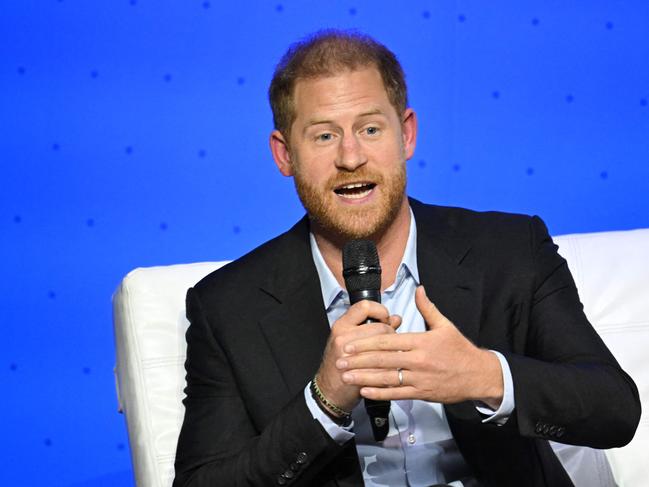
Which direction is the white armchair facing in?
toward the camera

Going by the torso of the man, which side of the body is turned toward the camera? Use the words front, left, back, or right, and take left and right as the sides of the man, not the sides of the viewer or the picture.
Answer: front
